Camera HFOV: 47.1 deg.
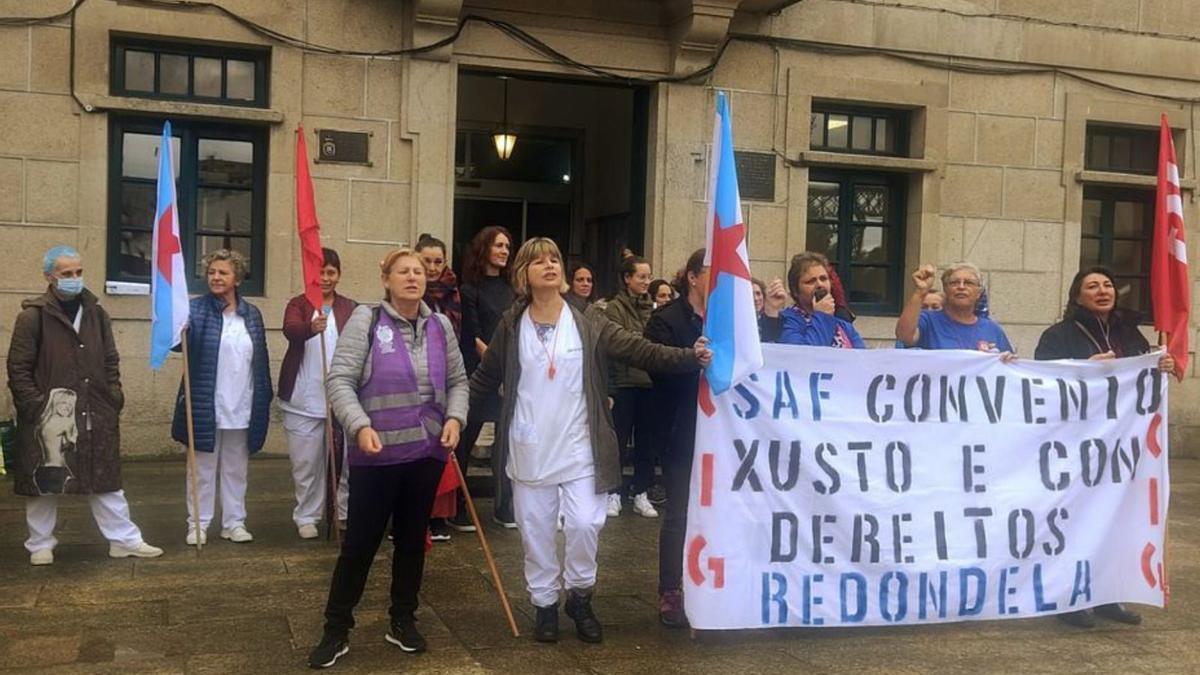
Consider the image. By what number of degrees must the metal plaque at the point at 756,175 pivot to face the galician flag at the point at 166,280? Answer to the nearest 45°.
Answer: approximately 45° to its right

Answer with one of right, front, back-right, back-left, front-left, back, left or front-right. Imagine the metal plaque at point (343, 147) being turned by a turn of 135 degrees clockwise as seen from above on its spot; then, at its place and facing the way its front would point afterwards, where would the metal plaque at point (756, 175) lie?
back-right

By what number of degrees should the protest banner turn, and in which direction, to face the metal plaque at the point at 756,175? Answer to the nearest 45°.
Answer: approximately 180°

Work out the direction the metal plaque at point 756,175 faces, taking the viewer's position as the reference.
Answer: facing the viewer

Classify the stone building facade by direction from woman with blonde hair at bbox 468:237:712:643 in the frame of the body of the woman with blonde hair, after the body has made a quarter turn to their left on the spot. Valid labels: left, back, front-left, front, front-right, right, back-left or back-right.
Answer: left

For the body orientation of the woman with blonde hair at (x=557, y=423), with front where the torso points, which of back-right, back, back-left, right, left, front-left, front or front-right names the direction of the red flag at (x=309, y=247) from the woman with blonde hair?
back-right

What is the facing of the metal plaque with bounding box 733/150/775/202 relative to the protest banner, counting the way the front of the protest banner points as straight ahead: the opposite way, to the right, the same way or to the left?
the same way

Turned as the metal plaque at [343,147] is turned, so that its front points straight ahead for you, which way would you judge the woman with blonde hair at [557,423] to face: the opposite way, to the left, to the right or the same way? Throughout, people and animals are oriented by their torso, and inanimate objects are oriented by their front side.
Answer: the same way

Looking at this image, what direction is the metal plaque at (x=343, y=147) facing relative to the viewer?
toward the camera

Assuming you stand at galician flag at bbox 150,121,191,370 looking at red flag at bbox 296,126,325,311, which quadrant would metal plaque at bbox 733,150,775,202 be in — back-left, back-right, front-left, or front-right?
front-left

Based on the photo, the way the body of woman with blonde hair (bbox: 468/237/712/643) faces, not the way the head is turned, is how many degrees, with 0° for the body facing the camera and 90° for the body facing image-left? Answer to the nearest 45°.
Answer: approximately 0°

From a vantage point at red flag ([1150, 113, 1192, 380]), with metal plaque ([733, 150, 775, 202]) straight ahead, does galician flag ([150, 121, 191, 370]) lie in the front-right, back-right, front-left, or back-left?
front-left

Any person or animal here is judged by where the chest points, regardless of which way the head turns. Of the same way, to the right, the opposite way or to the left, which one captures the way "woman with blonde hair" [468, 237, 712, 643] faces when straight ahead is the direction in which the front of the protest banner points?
the same way

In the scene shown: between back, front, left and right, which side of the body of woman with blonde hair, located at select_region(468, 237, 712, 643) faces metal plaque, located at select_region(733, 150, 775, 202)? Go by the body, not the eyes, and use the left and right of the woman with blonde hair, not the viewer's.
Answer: back

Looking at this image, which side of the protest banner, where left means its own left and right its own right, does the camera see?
front
